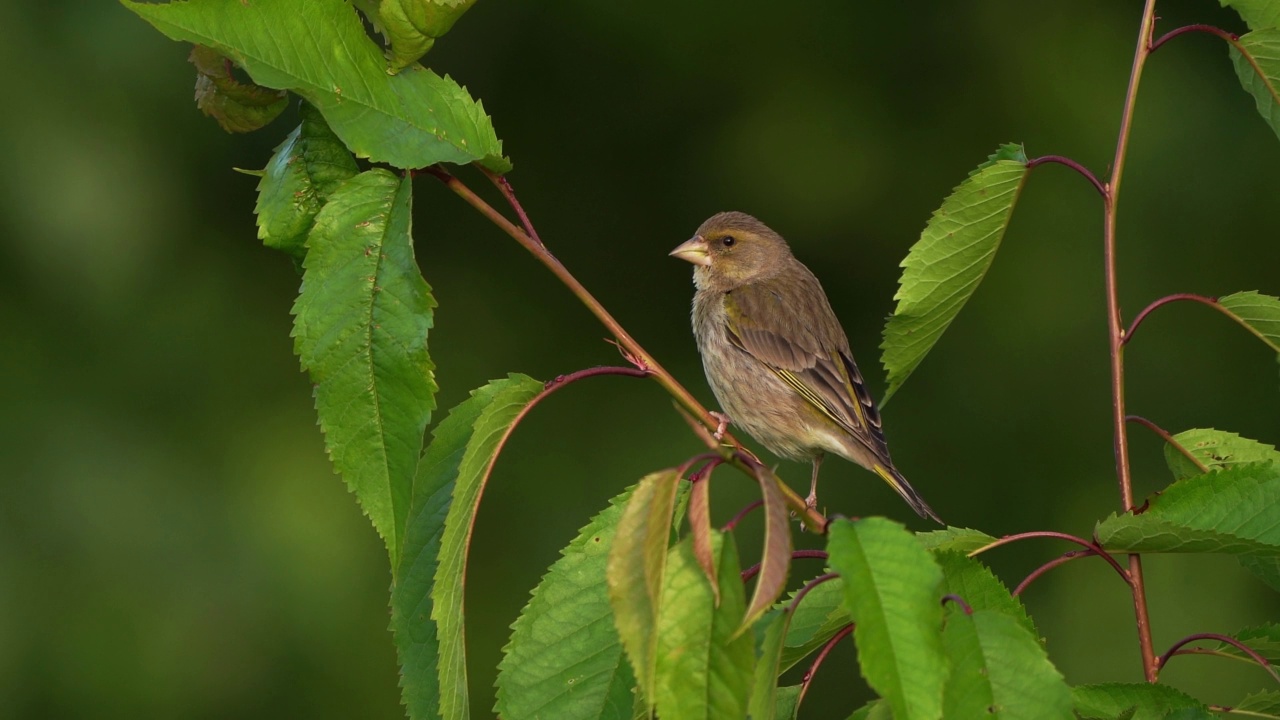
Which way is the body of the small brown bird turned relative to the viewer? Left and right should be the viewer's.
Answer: facing to the left of the viewer

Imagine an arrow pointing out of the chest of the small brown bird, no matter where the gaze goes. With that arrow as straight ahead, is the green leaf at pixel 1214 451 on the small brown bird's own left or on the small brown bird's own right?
on the small brown bird's own left

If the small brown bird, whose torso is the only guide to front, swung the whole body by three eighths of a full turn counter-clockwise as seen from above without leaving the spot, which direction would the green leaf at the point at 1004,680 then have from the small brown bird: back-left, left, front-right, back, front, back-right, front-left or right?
front-right

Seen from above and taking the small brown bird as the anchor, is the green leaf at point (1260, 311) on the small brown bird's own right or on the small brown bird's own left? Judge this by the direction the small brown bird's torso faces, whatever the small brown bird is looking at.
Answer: on the small brown bird's own left

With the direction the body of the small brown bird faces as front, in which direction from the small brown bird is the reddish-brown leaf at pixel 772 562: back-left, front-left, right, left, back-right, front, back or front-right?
left

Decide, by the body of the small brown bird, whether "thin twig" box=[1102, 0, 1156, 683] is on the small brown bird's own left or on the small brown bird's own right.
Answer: on the small brown bird's own left
